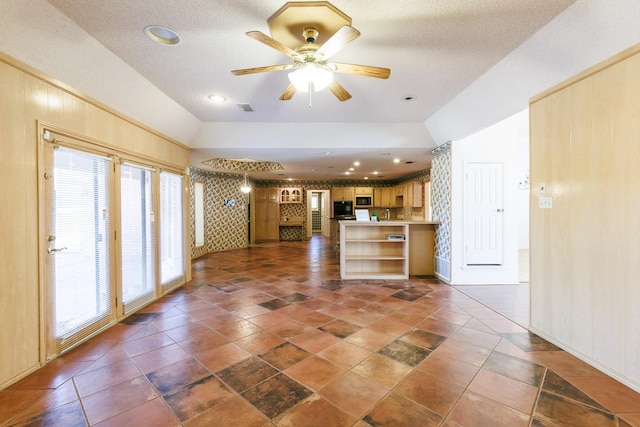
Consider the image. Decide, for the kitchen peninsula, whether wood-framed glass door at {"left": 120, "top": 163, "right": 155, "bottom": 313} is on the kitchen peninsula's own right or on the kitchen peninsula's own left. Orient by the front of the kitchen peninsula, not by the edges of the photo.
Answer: on the kitchen peninsula's own right

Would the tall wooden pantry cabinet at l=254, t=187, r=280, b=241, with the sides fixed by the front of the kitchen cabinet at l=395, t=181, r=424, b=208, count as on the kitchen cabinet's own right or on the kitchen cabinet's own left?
on the kitchen cabinet's own right

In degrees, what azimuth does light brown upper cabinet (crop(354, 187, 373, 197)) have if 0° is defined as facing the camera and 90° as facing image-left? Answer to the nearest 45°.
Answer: approximately 0°

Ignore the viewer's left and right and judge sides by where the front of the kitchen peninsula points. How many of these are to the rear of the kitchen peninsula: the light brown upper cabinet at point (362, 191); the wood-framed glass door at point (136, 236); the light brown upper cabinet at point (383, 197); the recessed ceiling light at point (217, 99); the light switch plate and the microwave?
3
